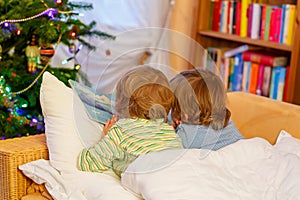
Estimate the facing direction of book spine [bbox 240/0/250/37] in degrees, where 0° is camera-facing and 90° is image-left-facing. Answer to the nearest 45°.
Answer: approximately 0°

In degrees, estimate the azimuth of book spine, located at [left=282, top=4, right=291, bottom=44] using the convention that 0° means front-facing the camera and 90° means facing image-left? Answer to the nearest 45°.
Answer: approximately 0°

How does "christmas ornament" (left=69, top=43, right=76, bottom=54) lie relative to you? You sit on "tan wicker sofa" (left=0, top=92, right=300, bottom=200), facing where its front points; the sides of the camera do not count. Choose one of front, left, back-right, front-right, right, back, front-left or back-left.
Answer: right

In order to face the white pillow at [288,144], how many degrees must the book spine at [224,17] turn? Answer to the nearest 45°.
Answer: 0° — it already faces it

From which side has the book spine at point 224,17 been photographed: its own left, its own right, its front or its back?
front

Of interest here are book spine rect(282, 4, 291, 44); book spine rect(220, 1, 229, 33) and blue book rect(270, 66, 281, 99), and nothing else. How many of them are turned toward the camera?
3

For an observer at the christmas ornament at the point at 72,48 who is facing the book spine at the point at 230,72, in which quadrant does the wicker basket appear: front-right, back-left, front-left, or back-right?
back-right

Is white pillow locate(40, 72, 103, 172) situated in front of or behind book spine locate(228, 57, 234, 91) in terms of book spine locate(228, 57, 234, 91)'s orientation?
in front

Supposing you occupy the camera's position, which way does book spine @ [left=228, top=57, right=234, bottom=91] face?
facing the viewer

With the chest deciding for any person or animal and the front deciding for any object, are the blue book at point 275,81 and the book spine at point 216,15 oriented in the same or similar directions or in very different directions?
same or similar directions
